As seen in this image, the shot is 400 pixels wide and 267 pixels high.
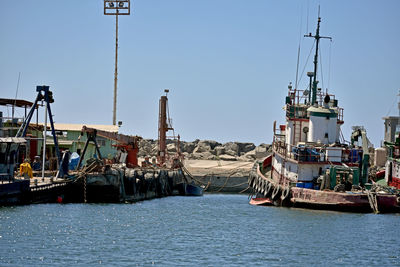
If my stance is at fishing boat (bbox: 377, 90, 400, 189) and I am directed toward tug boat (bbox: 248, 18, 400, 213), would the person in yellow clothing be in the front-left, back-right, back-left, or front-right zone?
front-right

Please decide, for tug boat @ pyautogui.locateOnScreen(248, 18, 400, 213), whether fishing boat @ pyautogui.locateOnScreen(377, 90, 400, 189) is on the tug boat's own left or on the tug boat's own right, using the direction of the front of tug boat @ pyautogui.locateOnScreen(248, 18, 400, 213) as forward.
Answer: on the tug boat's own right

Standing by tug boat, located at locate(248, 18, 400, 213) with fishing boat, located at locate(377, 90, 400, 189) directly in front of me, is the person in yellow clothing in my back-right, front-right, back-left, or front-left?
back-left

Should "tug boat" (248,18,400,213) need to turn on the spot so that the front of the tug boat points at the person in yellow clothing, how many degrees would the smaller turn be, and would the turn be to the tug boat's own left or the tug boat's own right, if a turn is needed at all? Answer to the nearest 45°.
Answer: approximately 45° to the tug boat's own left

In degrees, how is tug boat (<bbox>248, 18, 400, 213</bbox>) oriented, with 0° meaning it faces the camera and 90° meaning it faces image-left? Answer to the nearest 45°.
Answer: approximately 135°
